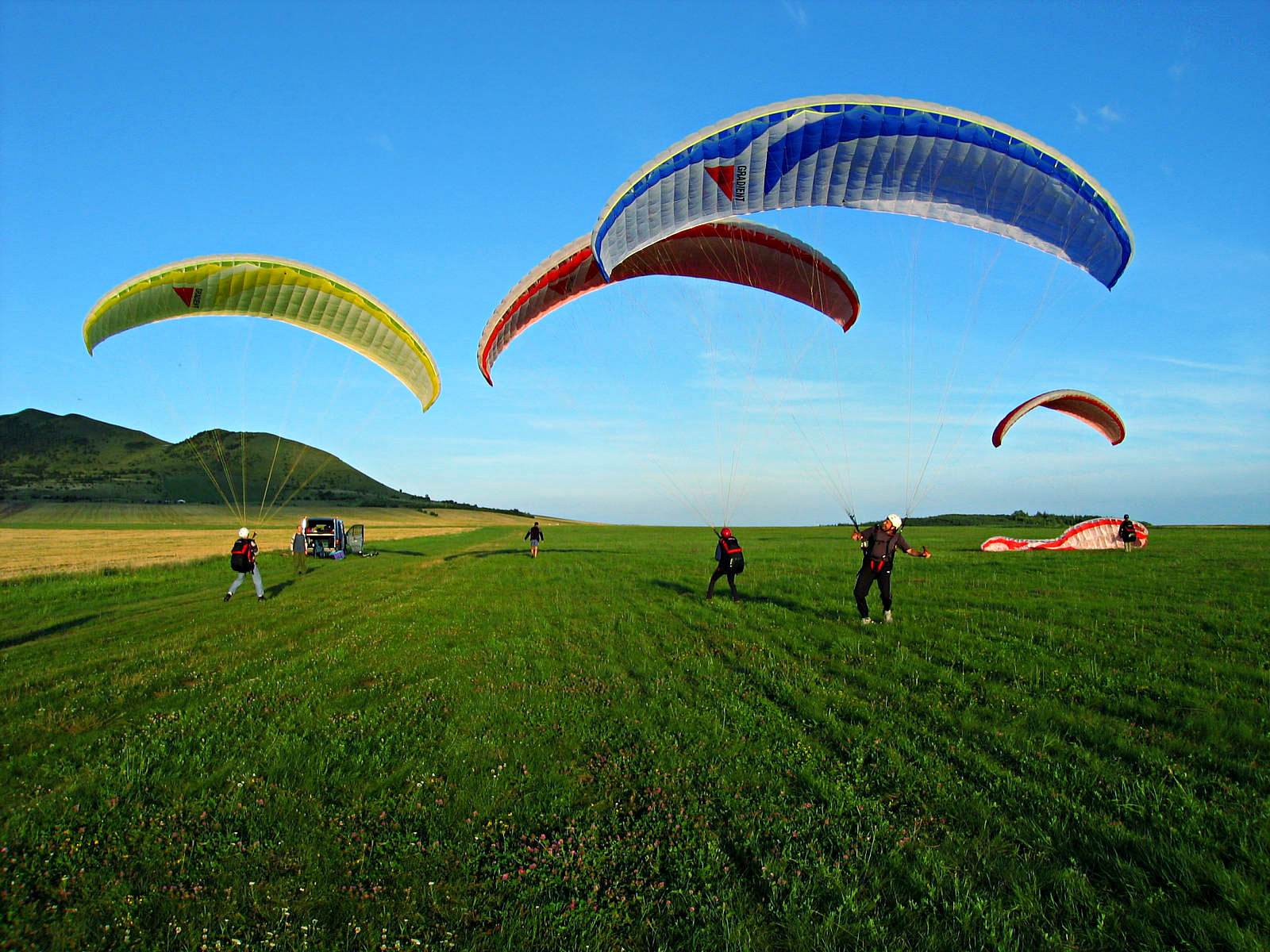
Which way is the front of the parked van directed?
away from the camera

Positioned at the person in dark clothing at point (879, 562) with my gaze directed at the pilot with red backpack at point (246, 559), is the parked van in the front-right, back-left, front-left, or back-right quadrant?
front-right

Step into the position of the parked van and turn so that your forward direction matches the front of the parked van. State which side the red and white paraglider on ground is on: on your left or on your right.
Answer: on your right

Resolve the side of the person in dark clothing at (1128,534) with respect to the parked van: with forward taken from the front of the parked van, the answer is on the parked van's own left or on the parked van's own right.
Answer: on the parked van's own right

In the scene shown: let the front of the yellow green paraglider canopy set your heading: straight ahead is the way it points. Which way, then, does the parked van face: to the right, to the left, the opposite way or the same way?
the opposite way

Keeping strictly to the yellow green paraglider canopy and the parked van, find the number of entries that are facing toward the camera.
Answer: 1

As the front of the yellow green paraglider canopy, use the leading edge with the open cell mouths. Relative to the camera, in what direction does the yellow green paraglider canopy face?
facing the viewer

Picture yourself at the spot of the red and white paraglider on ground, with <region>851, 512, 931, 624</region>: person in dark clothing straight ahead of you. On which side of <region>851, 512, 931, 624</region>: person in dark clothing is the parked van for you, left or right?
right

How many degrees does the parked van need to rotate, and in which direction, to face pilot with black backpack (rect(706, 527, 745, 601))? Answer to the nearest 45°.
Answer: approximately 180°

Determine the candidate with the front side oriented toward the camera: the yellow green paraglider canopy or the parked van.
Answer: the yellow green paraglider canopy

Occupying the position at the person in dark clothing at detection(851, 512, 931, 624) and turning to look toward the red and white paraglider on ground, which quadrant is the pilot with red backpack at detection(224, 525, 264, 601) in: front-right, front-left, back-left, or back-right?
back-left
